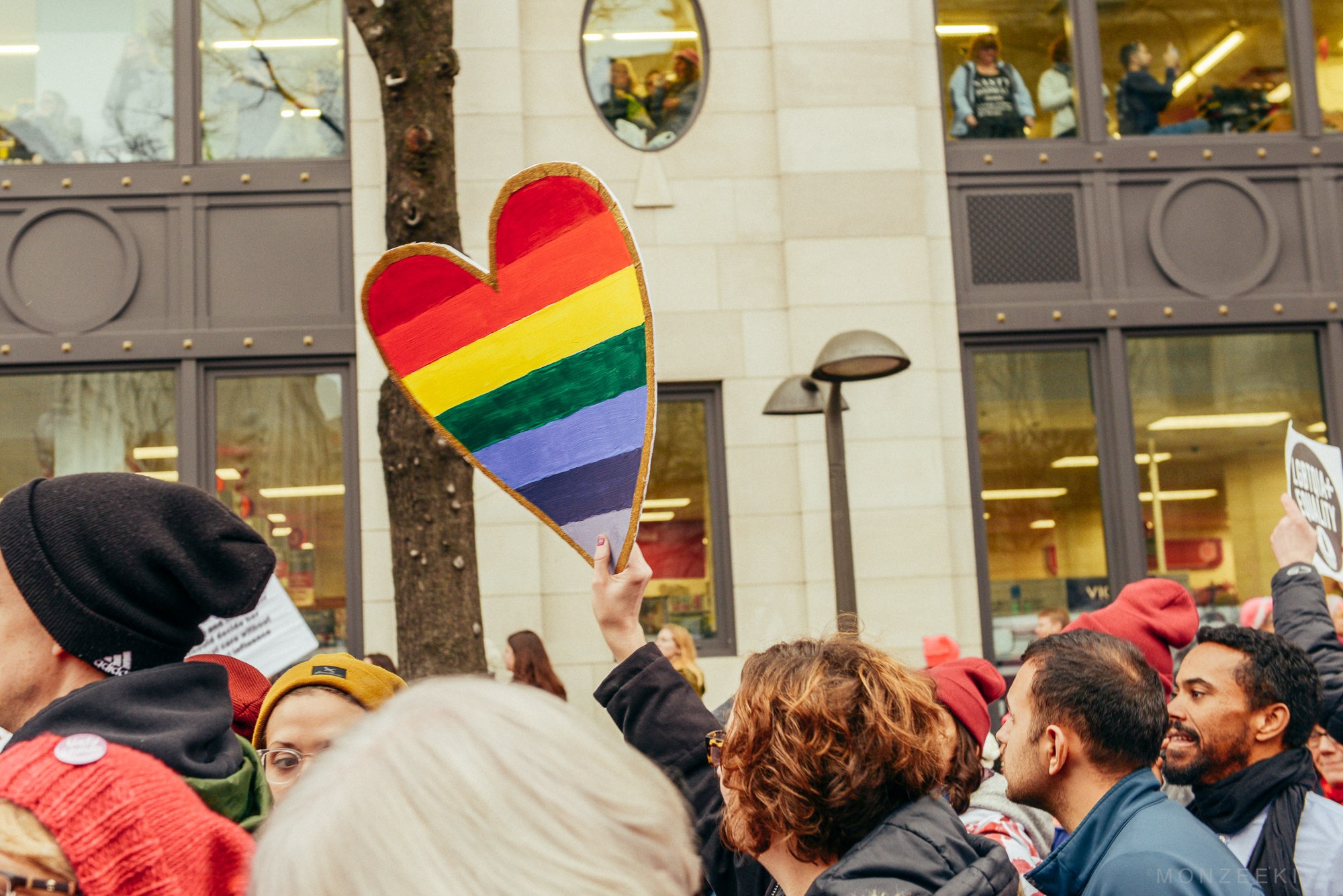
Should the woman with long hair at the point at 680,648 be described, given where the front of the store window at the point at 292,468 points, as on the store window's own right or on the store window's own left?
on the store window's own left

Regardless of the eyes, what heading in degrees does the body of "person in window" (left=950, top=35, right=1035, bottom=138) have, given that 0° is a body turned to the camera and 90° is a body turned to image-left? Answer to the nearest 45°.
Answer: approximately 0°

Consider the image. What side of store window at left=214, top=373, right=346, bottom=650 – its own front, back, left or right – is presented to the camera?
front

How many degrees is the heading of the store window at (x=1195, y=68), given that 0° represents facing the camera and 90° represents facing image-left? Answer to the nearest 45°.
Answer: approximately 0°

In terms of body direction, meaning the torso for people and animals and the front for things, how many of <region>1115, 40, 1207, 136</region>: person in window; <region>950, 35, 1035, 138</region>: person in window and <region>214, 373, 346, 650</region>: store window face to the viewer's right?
1

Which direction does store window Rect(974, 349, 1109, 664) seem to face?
toward the camera

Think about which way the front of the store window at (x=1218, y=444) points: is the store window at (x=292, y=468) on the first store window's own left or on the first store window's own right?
on the first store window's own right

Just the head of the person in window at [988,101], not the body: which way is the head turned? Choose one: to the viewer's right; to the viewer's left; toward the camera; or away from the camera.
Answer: toward the camera

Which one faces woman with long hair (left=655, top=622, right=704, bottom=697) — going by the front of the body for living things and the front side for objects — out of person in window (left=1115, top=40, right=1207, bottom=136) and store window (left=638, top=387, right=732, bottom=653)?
the store window

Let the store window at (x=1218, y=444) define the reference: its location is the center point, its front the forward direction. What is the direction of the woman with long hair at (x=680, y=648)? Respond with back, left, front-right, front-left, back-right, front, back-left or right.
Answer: front-right

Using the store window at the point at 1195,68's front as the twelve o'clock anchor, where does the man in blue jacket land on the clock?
The man in blue jacket is roughly at 12 o'clock from the store window.

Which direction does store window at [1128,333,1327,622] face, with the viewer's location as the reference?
facing the viewer

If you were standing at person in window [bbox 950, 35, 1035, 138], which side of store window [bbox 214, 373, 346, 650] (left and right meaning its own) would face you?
left
